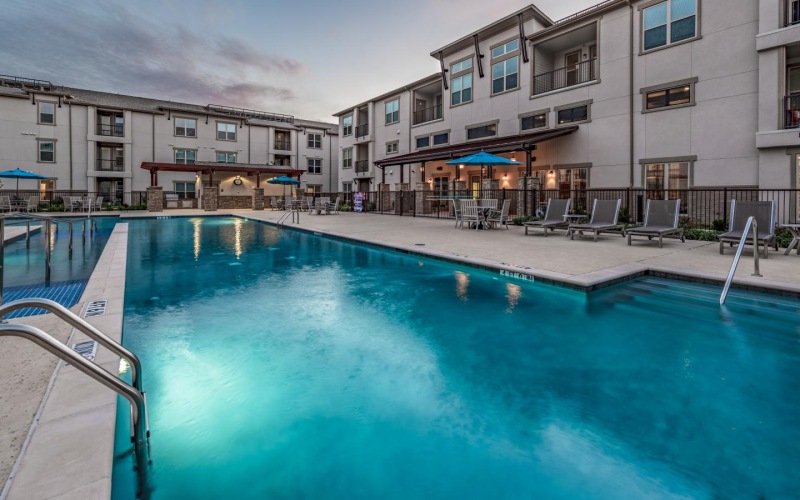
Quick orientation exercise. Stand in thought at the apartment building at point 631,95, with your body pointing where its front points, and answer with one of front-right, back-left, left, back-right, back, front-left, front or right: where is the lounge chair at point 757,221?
front-left

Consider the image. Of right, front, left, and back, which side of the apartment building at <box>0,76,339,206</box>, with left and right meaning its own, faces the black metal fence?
front

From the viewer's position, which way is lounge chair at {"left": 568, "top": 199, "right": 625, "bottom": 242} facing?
facing the viewer and to the left of the viewer

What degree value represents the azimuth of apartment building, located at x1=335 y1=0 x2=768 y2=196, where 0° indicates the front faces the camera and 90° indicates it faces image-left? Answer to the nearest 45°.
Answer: approximately 45°

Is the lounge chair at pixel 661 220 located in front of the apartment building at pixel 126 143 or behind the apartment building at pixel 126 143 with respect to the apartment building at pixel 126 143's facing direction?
in front

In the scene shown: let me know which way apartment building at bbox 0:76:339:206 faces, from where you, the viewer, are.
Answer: facing the viewer and to the right of the viewer

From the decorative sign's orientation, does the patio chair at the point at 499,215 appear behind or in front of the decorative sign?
in front

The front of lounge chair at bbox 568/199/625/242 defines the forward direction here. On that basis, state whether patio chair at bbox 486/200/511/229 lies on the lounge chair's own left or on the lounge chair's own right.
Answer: on the lounge chair's own right

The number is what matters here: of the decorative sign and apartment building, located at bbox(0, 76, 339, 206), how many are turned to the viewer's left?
0

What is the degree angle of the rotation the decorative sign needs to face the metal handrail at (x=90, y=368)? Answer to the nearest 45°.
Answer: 0° — it already faces it

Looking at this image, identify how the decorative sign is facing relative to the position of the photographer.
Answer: facing the viewer
